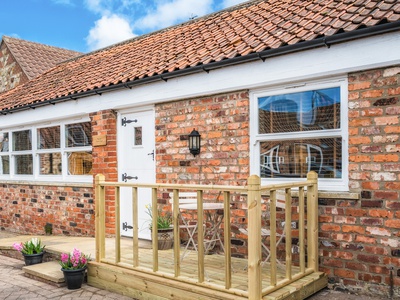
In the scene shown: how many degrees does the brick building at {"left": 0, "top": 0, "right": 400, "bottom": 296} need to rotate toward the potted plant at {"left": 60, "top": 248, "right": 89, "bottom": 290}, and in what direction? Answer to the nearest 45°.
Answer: approximately 45° to its right

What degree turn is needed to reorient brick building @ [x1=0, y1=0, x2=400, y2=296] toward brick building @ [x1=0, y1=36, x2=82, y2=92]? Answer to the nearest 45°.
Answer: approximately 90° to its right

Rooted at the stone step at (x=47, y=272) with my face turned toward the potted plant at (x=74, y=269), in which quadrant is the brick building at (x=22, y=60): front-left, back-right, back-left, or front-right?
back-left

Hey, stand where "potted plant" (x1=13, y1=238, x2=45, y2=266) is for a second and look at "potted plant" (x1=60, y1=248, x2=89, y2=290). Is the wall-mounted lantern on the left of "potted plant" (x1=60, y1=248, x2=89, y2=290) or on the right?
left

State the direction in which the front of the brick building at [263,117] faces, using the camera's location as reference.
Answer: facing the viewer and to the left of the viewer
